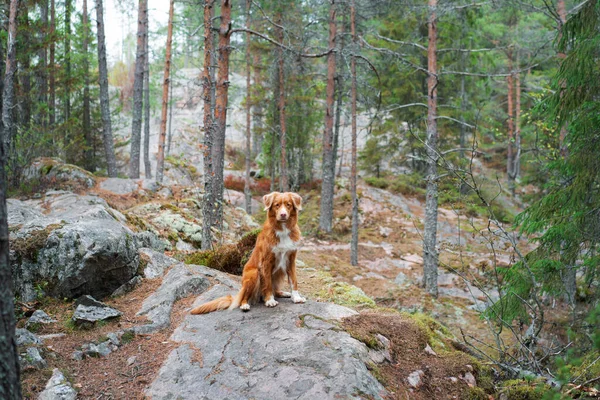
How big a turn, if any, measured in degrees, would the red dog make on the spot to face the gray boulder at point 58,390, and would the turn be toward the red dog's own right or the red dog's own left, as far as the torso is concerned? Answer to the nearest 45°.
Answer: approximately 90° to the red dog's own right

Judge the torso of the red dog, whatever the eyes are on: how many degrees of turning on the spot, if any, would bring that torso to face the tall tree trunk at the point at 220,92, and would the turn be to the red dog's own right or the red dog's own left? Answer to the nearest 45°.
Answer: approximately 135° to the red dog's own left

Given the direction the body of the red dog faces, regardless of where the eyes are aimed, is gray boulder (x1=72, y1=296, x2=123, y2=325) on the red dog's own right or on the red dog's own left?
on the red dog's own right

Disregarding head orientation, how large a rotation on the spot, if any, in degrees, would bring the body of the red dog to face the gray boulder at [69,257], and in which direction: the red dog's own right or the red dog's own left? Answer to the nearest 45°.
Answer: approximately 135° to the red dog's own right

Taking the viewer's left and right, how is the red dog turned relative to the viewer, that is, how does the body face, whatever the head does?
facing the viewer and to the right of the viewer

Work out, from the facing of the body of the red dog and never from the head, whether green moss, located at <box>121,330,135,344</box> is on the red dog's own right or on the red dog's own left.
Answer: on the red dog's own right

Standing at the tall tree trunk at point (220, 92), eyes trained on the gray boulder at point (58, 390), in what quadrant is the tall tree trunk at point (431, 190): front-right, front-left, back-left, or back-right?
front-left
